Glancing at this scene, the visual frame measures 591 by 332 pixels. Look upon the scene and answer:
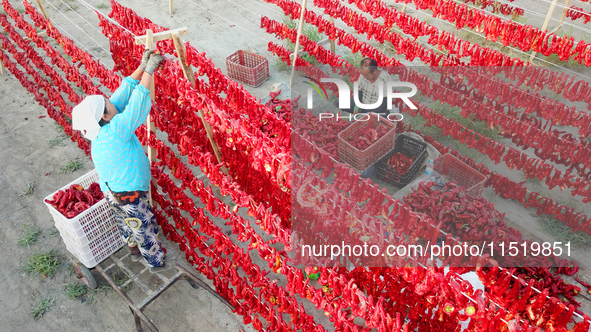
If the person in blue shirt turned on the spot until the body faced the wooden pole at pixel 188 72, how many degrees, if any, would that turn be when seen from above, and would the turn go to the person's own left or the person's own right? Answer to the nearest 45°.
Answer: approximately 45° to the person's own left

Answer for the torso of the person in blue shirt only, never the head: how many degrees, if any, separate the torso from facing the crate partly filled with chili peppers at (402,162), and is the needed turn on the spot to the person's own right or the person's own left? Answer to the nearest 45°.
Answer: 0° — they already face it

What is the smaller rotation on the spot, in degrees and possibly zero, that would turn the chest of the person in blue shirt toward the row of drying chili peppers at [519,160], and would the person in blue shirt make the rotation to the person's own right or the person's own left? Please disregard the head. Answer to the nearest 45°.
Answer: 0° — they already face it

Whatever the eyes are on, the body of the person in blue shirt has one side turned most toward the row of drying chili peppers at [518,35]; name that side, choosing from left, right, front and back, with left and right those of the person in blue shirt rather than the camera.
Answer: front

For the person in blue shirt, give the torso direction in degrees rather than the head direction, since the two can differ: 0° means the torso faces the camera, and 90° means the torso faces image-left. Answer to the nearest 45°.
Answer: approximately 270°

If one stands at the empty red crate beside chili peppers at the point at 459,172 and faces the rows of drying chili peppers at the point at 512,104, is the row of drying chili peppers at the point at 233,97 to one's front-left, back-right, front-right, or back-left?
back-left
